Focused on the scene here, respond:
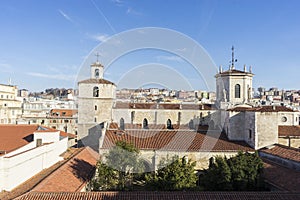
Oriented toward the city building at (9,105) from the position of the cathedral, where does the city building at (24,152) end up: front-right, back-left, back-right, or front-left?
front-left

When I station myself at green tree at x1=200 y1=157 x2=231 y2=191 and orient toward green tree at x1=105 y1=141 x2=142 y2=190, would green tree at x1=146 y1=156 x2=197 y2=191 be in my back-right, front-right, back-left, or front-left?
front-left

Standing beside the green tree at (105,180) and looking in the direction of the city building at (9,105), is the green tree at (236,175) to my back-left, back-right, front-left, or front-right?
back-right

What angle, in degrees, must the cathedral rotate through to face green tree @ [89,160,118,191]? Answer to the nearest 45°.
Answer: approximately 90° to its left

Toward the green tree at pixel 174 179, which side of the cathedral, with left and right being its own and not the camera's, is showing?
left

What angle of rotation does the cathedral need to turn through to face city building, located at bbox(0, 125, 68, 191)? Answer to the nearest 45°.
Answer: approximately 45° to its left
